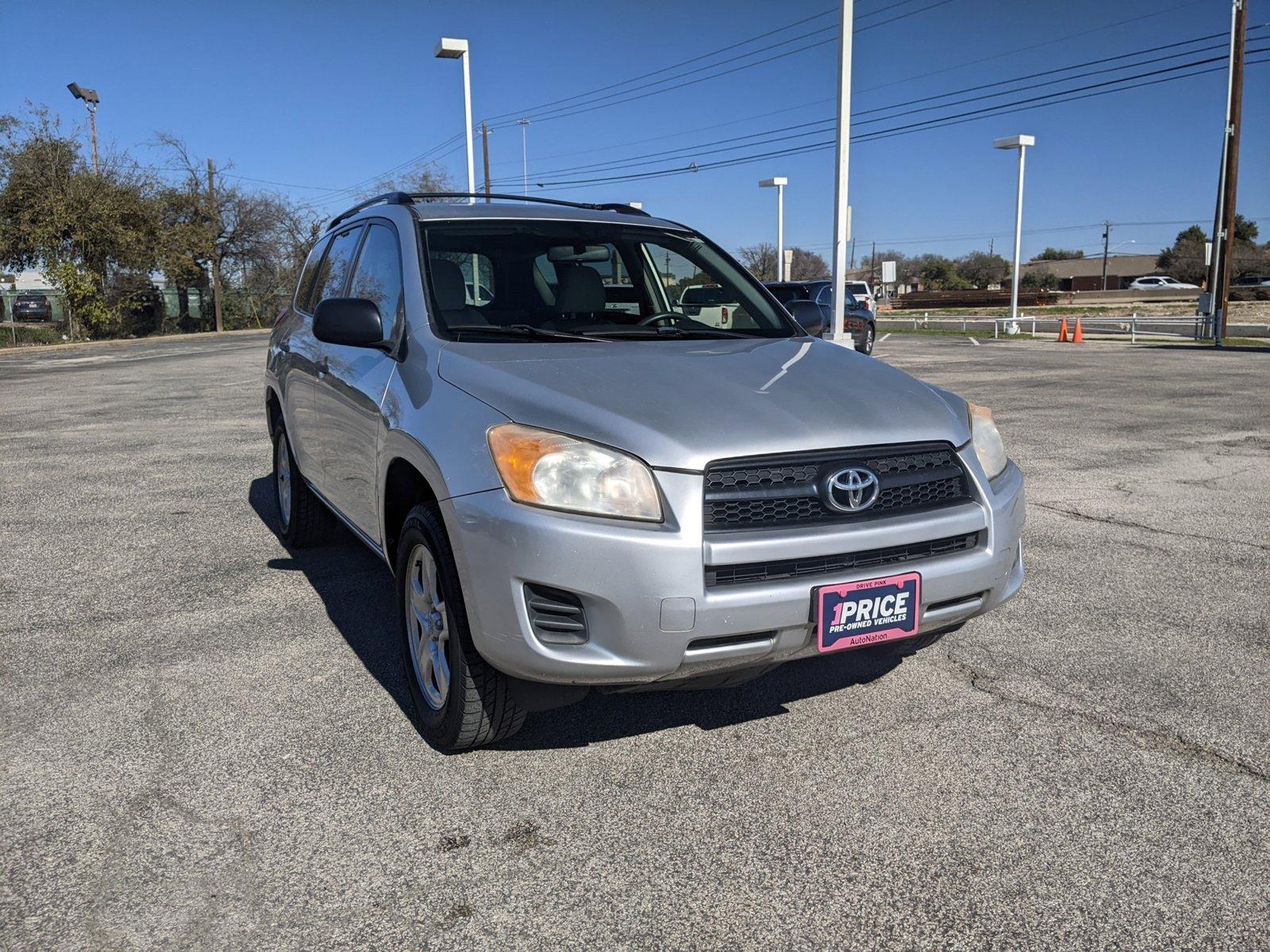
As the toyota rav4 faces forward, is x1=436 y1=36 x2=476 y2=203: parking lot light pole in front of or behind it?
behind

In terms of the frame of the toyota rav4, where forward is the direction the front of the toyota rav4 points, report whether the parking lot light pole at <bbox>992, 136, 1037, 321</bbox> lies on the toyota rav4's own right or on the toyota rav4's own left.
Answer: on the toyota rav4's own left

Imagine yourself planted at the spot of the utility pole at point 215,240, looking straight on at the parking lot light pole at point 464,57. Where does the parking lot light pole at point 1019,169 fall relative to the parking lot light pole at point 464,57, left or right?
left

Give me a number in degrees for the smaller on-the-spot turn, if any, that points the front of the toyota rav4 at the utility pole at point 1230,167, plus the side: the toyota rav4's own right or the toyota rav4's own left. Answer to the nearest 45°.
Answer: approximately 90° to the toyota rav4's own left

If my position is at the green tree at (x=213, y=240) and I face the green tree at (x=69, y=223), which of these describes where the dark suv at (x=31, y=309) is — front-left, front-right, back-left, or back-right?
front-right

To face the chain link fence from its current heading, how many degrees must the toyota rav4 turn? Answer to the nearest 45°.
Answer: approximately 180°

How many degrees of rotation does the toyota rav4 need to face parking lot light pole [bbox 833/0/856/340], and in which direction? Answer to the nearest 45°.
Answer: approximately 135° to its left

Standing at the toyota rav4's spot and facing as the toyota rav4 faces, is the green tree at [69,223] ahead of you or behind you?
behind

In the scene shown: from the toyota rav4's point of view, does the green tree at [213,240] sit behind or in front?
behind

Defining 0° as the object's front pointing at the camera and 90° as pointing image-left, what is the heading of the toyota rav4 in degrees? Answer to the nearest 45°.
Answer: approximately 315°

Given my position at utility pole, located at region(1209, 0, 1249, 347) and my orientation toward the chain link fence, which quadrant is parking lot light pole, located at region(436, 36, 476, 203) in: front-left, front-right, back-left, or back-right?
front-left
